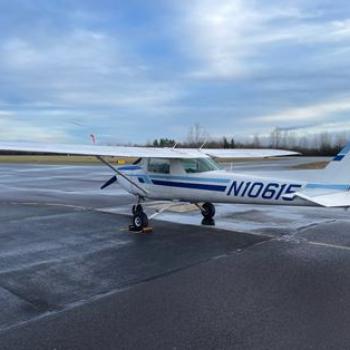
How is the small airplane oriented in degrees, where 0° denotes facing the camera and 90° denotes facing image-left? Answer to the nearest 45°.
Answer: approximately 135°
